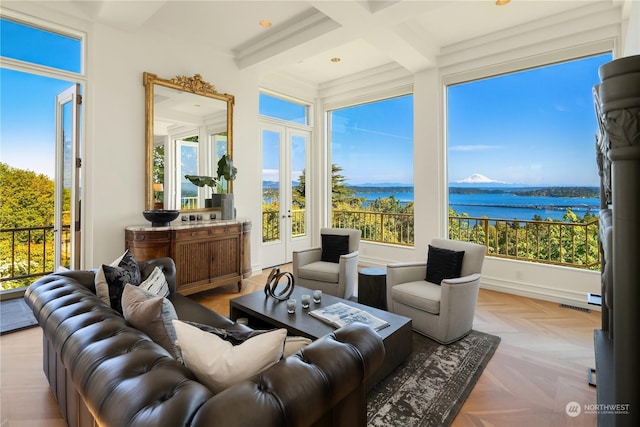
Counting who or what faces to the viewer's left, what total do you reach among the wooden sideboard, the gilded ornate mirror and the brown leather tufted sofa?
0

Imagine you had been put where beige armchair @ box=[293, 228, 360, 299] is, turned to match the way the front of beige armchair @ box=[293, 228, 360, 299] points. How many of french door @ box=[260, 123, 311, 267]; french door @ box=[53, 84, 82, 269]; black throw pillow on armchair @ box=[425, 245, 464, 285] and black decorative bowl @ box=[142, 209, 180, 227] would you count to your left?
1

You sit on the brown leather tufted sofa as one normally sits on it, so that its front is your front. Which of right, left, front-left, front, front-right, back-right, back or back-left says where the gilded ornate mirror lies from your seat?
front-left

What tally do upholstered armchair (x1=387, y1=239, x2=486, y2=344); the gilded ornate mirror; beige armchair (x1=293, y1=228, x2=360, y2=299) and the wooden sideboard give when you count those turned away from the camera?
0

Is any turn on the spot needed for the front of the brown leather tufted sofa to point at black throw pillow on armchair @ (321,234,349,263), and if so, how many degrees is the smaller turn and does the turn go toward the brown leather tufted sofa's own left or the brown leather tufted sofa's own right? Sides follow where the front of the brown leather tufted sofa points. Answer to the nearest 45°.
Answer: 0° — it already faces it

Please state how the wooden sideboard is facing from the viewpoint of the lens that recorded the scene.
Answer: facing the viewer and to the right of the viewer

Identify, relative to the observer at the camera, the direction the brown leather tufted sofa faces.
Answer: facing away from the viewer and to the right of the viewer

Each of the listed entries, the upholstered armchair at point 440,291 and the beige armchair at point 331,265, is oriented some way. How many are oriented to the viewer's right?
0

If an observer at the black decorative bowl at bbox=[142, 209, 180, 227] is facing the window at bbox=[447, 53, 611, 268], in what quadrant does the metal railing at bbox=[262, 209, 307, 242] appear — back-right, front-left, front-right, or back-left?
front-left

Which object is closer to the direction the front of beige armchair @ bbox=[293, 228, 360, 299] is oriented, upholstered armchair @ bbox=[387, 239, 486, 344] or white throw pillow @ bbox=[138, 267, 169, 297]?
the white throw pillow

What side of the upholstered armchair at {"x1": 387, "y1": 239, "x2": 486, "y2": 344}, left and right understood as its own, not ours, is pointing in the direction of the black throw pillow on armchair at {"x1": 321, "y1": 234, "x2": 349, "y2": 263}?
right

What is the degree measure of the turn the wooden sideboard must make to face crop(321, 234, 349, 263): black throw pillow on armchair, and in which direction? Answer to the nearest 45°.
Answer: approximately 45° to its left

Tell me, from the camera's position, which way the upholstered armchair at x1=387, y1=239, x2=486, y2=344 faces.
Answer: facing the viewer and to the left of the viewer

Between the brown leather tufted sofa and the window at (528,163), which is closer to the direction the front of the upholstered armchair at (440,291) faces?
the brown leather tufted sofa

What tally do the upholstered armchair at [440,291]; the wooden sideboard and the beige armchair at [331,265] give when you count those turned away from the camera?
0
